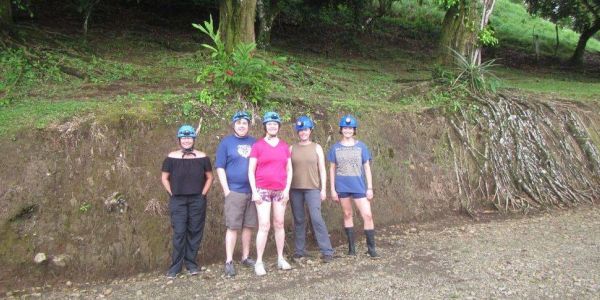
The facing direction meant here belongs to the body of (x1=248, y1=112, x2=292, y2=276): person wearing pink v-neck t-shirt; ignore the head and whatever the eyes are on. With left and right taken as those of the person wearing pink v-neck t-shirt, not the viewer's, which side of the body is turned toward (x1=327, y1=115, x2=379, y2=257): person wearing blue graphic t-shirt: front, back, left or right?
left

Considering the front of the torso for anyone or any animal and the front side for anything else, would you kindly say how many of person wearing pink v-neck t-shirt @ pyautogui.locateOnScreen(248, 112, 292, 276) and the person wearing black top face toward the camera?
2

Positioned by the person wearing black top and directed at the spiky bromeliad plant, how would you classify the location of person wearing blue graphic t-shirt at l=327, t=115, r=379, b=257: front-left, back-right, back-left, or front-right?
front-right

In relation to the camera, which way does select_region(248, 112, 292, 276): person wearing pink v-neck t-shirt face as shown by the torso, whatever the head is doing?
toward the camera

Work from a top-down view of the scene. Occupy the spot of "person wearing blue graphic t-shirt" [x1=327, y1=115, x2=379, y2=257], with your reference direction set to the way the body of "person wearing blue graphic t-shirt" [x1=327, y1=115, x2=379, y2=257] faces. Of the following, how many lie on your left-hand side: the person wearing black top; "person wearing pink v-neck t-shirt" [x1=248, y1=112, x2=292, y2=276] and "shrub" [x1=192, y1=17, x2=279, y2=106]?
0

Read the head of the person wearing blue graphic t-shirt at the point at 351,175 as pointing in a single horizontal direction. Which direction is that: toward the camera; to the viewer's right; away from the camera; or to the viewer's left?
toward the camera

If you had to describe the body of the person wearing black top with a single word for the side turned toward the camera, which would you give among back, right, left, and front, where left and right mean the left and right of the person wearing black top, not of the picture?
front

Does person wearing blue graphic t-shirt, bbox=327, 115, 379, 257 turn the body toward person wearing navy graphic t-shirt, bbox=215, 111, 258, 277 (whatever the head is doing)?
no

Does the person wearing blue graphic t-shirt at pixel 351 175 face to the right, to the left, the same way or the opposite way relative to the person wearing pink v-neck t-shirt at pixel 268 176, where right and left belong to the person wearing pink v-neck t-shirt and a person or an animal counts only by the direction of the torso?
the same way

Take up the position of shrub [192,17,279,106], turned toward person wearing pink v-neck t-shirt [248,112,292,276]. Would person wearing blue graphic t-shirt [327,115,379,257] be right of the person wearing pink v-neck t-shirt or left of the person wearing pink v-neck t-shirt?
left

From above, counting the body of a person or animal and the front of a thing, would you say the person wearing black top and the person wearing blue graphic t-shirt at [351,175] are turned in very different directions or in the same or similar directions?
same or similar directions

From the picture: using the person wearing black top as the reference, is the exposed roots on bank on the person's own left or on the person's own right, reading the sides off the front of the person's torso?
on the person's own left

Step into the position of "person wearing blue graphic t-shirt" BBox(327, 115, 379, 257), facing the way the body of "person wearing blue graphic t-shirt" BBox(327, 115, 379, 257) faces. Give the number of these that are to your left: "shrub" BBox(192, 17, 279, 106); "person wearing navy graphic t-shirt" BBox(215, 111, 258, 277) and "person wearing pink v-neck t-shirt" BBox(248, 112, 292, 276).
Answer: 0

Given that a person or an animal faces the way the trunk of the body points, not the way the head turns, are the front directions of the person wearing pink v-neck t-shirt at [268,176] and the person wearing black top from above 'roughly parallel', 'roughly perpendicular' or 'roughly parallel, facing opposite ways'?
roughly parallel

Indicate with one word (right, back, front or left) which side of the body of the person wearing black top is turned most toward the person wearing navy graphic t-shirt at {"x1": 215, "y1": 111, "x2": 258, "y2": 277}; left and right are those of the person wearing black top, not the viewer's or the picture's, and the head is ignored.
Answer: left

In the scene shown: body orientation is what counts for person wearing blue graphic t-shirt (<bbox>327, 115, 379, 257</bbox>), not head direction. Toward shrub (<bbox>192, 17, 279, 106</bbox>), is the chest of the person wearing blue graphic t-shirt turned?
no

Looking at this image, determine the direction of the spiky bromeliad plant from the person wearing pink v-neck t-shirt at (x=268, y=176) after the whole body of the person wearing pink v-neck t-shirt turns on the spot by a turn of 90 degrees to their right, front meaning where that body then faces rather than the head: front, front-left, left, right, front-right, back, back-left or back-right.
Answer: back-right

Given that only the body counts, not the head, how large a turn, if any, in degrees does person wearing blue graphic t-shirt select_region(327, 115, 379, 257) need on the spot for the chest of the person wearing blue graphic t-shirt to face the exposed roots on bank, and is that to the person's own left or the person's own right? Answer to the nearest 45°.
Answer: approximately 135° to the person's own left

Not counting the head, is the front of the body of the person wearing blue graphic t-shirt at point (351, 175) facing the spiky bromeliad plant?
no

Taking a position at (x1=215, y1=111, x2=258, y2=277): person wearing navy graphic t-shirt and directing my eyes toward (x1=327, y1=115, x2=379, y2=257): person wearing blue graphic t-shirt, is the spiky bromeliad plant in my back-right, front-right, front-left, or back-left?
front-left
